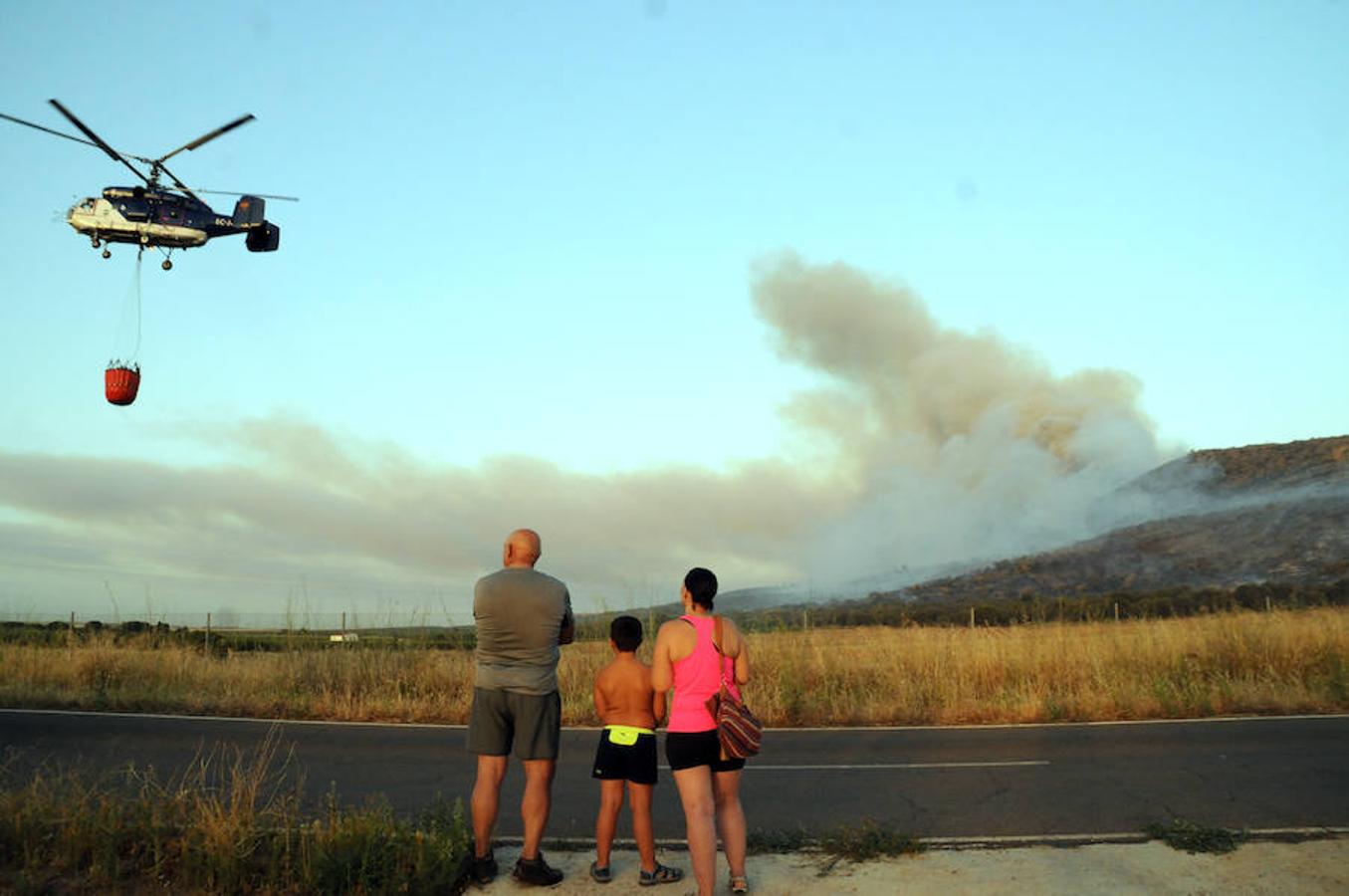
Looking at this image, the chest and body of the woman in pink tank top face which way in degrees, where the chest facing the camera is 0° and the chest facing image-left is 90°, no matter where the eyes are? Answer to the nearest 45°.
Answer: approximately 180°

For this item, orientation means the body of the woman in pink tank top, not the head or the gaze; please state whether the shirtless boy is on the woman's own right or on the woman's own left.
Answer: on the woman's own left

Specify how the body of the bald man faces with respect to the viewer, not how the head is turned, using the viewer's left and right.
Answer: facing away from the viewer

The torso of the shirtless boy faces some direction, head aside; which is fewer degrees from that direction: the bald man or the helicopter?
the helicopter

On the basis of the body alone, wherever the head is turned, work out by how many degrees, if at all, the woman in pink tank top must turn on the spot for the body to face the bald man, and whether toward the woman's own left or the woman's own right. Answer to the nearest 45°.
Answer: approximately 90° to the woman's own left

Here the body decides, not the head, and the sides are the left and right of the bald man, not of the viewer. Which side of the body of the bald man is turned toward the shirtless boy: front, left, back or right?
right

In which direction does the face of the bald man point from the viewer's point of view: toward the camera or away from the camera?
away from the camera

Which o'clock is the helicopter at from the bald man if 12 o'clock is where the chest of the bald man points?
The helicopter is roughly at 11 o'clock from the bald man.

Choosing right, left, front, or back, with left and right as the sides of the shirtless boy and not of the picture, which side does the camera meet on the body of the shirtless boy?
back

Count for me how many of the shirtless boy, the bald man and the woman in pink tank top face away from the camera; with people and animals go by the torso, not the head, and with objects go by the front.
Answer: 3

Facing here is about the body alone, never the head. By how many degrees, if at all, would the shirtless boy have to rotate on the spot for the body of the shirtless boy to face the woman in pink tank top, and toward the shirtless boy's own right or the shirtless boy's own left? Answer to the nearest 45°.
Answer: approximately 135° to the shirtless boy's own right

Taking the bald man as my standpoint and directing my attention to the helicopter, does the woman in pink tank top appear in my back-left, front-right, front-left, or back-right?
back-right

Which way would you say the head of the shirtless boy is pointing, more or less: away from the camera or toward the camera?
away from the camera
